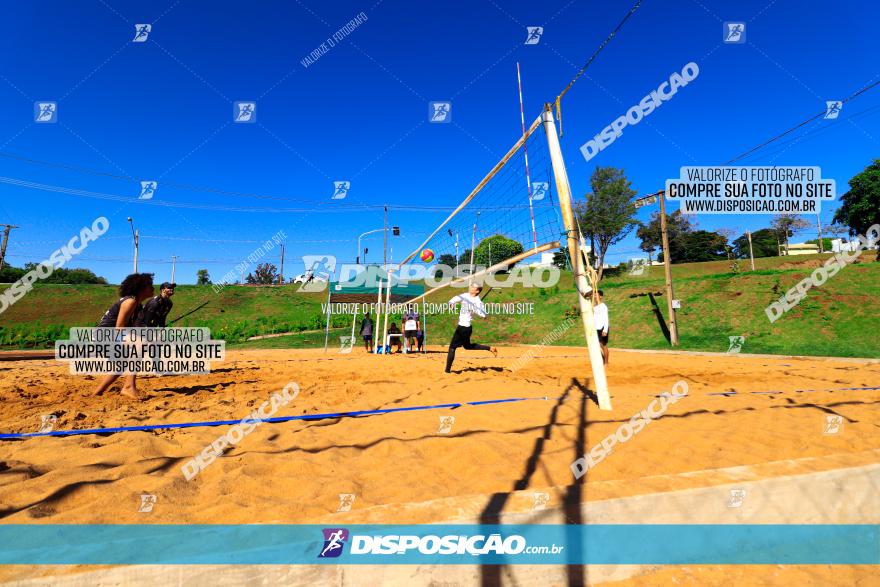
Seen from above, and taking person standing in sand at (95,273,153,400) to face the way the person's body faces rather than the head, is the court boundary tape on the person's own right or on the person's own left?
on the person's own right

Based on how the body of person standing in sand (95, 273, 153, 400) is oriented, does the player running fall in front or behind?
in front

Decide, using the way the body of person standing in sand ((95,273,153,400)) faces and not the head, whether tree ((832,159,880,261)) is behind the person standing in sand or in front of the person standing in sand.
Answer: in front

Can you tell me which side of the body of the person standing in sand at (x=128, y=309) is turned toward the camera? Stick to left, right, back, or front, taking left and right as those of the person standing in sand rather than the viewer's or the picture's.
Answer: right
